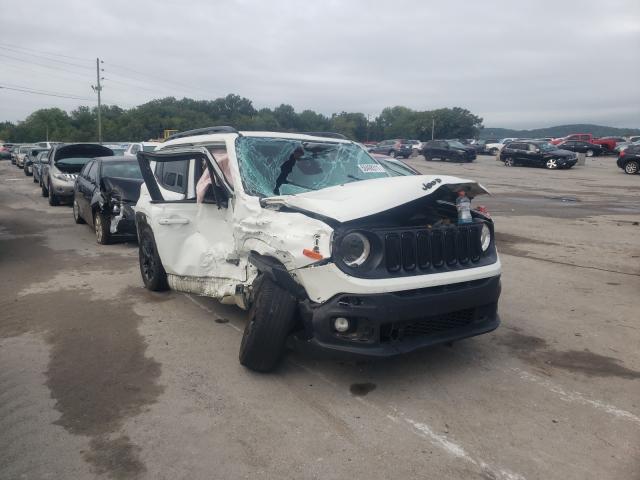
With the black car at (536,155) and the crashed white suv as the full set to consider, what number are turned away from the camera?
0

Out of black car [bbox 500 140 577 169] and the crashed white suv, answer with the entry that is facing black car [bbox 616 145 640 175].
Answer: black car [bbox 500 140 577 169]

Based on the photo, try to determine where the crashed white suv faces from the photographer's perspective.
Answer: facing the viewer and to the right of the viewer

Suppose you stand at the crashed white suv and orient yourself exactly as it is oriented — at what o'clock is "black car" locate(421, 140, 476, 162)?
The black car is roughly at 8 o'clock from the crashed white suv.

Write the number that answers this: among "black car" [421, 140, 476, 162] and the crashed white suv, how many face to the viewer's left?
0

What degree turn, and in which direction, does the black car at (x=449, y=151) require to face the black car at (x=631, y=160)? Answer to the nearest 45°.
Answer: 0° — it already faces it

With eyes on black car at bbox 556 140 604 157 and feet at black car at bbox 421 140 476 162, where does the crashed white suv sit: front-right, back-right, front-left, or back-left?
back-right

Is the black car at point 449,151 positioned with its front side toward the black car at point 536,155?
yes

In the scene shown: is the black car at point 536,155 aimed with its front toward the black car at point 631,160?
yes

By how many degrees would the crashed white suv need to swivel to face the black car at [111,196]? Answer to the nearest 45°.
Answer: approximately 180°

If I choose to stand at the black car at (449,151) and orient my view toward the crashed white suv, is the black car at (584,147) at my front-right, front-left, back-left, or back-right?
back-left
